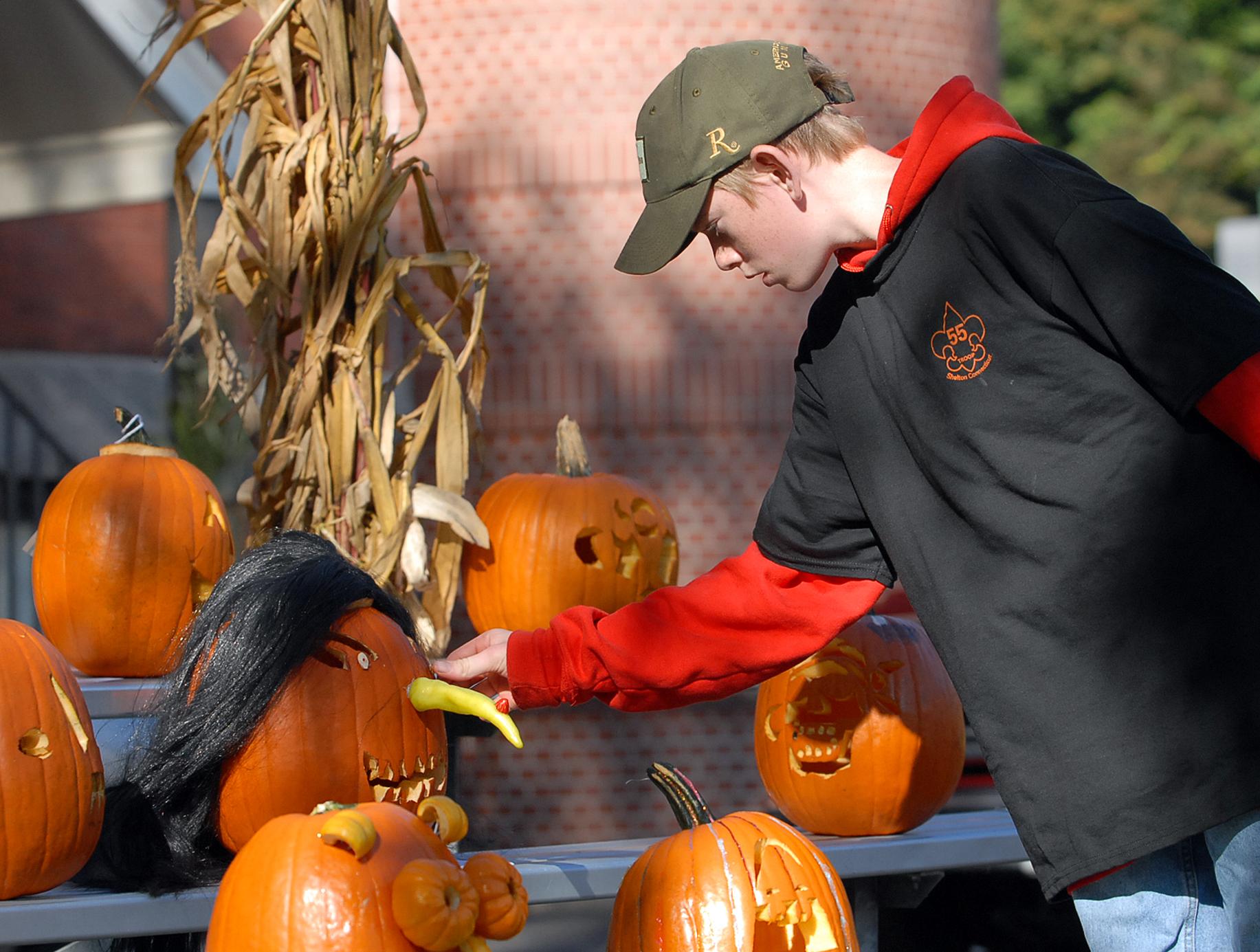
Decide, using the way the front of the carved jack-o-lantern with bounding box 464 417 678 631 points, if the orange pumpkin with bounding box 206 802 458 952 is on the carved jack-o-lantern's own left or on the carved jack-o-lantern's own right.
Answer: on the carved jack-o-lantern's own right

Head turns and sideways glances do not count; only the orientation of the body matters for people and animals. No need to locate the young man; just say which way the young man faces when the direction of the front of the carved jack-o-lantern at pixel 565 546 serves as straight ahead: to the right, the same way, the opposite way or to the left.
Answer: to the right

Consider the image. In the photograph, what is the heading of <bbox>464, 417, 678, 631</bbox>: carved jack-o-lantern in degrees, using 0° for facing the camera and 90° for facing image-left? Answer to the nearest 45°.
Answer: approximately 315°

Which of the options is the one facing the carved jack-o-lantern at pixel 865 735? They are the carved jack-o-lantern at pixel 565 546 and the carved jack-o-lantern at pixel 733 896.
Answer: the carved jack-o-lantern at pixel 565 546

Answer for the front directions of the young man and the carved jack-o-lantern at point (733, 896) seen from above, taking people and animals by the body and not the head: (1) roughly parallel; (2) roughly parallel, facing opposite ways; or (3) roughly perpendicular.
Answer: roughly perpendicular

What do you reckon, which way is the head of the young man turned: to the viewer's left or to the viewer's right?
to the viewer's left

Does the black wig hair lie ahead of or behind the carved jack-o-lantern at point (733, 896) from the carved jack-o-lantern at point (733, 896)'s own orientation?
behind
